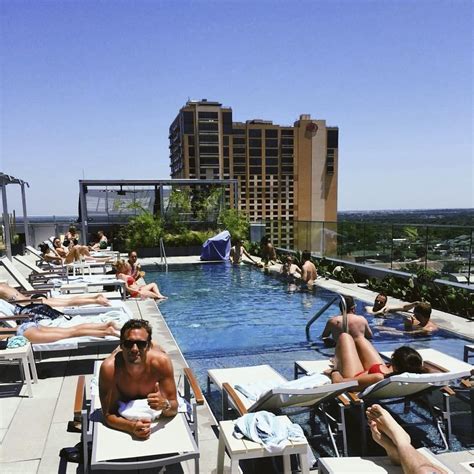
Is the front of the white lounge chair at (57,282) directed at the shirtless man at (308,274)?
yes

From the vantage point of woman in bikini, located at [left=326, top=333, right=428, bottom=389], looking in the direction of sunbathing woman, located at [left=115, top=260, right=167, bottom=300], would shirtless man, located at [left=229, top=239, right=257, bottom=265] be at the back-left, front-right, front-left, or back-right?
front-right

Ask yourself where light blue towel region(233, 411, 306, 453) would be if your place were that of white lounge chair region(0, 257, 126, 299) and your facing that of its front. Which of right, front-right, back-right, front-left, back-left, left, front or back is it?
right

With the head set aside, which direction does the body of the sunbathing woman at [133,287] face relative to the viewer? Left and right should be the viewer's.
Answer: facing to the right of the viewer

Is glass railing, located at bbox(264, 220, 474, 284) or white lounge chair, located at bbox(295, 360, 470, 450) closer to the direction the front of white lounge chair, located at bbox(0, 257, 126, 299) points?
the glass railing

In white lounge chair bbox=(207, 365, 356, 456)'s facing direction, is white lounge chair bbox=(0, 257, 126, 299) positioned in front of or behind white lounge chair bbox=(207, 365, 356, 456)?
in front

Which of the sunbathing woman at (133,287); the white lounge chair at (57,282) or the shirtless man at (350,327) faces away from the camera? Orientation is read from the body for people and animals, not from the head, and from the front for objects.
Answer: the shirtless man

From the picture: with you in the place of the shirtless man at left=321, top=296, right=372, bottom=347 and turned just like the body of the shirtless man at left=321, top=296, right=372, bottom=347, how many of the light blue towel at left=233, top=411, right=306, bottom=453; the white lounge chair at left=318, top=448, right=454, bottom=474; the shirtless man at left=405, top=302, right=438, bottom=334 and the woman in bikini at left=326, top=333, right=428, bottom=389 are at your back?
3

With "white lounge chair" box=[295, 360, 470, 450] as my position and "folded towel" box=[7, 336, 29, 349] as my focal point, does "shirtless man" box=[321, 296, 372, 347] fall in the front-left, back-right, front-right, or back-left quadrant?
front-right

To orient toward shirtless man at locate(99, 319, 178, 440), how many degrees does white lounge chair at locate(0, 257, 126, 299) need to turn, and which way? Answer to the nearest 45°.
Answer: approximately 90° to its right

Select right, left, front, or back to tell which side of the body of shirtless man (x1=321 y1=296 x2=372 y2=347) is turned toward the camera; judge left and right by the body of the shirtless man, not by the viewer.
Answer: back

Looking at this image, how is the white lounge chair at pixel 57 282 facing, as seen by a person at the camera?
facing to the right of the viewer

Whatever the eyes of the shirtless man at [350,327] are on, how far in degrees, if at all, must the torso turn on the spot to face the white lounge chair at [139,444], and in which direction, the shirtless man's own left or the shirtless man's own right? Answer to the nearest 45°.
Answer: approximately 135° to the shirtless man's own left

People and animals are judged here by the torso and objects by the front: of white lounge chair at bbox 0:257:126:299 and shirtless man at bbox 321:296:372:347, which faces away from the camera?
the shirtless man

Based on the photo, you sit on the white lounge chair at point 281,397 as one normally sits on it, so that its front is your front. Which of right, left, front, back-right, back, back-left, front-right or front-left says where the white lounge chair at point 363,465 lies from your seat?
back
